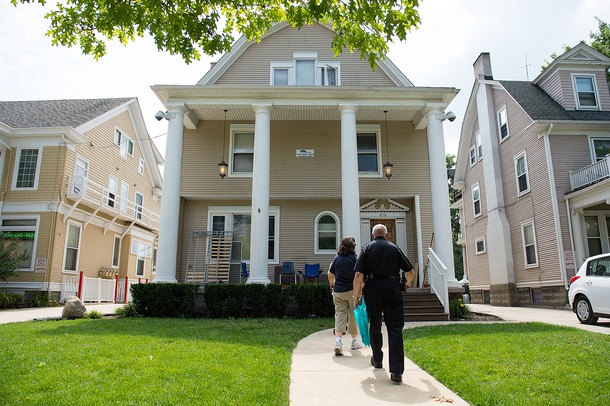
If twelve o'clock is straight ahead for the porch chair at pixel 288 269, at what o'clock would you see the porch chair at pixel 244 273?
the porch chair at pixel 244 273 is roughly at 3 o'clock from the porch chair at pixel 288 269.

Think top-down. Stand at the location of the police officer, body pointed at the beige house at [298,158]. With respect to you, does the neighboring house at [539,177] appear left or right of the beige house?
right

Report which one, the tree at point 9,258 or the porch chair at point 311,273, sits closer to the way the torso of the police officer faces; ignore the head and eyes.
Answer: the porch chair

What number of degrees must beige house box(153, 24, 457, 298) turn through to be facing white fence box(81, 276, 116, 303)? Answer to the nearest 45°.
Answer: approximately 135° to its right

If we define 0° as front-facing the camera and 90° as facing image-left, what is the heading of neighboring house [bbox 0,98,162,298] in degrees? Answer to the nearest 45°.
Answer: approximately 45°

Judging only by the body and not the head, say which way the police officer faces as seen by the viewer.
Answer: away from the camera

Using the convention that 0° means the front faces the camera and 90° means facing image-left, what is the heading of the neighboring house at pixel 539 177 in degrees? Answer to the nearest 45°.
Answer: approximately 315°

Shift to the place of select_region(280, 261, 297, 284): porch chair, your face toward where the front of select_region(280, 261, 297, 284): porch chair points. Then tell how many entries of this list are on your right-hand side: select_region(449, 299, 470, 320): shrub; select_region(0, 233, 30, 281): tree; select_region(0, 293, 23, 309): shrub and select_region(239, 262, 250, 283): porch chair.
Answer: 3
